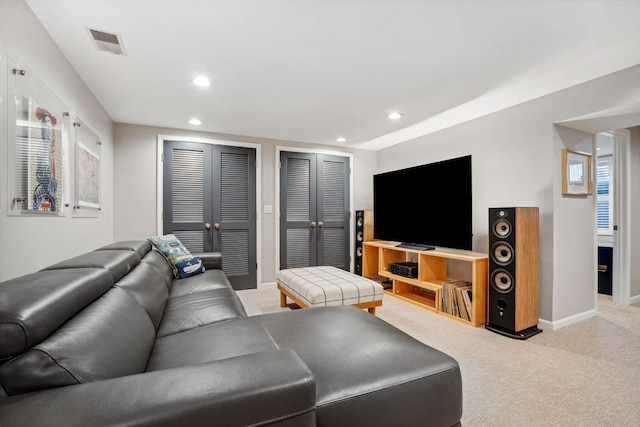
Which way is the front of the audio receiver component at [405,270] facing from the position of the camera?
facing the viewer and to the left of the viewer

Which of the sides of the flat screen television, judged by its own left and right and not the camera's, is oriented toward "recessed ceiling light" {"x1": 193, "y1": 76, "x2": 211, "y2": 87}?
front

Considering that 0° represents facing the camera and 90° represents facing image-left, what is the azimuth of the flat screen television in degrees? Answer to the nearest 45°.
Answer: approximately 45°

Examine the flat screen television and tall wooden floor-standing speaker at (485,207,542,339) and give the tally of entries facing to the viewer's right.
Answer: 0

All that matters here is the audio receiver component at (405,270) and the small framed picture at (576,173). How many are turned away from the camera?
0

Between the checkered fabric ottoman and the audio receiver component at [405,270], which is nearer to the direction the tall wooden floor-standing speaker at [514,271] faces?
the checkered fabric ottoman

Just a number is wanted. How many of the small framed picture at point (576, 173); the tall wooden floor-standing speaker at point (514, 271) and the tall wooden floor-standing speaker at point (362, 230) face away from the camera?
0

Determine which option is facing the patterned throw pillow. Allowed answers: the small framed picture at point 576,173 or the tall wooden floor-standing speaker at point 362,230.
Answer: the tall wooden floor-standing speaker

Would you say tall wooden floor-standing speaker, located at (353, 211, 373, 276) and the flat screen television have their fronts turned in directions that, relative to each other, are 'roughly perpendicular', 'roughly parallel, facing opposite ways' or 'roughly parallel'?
roughly parallel

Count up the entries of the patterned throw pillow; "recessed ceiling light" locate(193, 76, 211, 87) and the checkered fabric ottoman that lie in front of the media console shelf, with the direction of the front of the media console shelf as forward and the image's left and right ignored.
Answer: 3

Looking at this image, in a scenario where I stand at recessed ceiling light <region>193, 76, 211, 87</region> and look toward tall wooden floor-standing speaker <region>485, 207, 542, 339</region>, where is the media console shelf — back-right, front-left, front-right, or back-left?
front-left

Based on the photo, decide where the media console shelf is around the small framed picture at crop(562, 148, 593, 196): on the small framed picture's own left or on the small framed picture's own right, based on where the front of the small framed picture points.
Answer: on the small framed picture's own right

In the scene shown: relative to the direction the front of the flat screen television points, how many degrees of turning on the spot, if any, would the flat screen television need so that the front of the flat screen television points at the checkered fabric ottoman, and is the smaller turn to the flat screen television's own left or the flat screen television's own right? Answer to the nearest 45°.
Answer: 0° — it already faces it

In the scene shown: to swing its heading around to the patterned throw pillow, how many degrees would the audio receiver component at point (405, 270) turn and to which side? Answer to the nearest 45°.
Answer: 0° — it already faces it

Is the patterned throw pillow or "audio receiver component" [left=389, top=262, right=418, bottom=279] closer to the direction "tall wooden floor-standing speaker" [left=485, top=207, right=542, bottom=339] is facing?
the patterned throw pillow
